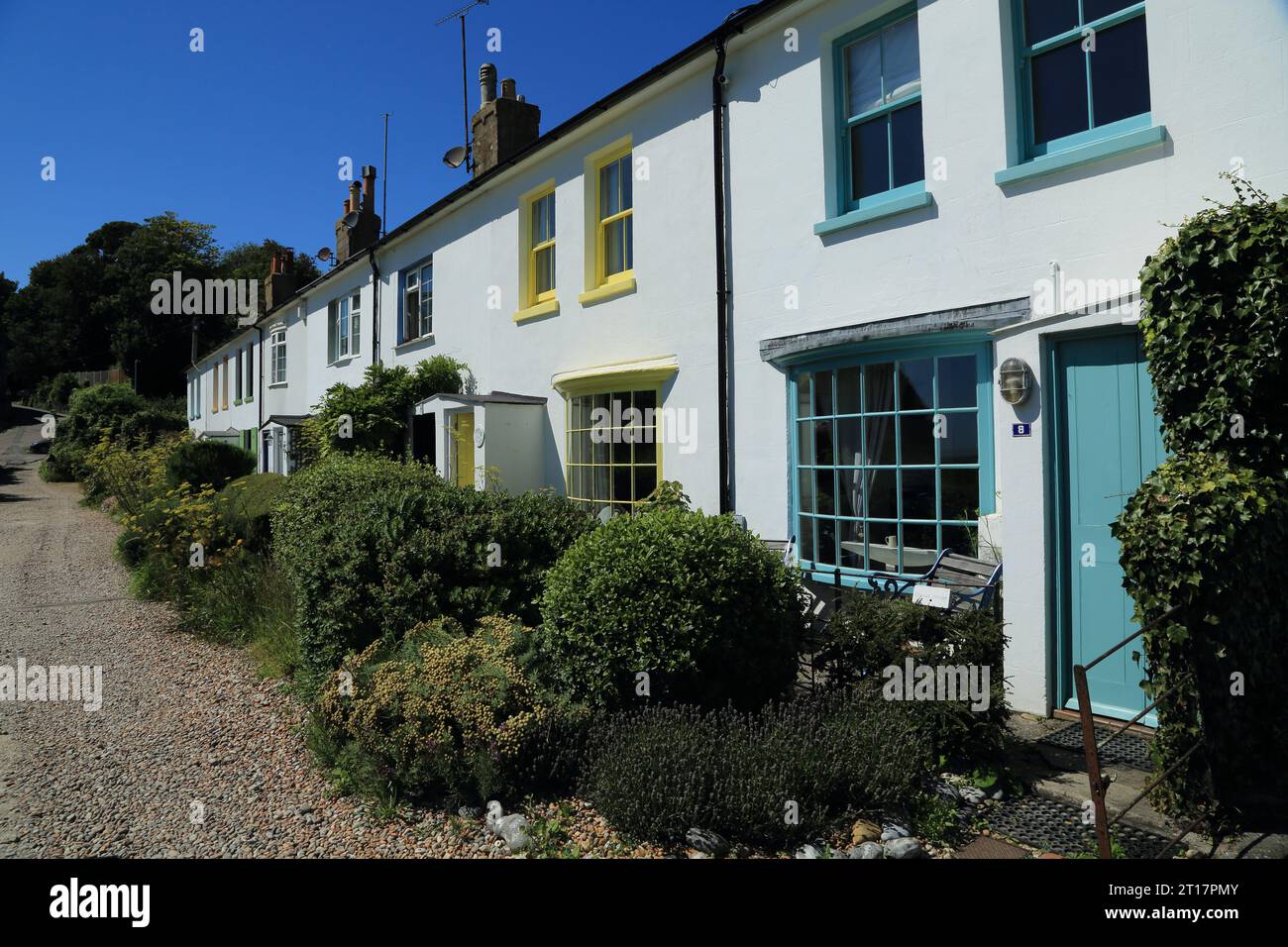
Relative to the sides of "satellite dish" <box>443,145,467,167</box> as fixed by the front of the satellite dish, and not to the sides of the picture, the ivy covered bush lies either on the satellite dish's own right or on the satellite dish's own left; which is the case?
on the satellite dish's own left

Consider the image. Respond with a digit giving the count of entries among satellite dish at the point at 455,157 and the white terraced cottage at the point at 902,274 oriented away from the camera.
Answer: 0

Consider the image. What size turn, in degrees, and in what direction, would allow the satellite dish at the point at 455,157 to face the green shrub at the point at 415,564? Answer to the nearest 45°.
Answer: approximately 45° to its left

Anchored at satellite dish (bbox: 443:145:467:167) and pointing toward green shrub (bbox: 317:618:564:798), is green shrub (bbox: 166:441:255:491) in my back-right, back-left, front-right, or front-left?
back-right

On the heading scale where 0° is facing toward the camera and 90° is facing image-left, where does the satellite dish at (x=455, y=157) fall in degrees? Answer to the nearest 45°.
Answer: approximately 45°

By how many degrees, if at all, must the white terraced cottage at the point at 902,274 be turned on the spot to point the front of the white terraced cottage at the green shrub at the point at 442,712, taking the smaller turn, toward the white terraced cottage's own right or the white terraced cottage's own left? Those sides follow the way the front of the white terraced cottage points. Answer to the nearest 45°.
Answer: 0° — it already faces it

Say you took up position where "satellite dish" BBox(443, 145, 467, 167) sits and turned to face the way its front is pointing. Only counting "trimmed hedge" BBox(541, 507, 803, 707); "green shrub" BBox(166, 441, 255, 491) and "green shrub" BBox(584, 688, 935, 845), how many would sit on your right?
1

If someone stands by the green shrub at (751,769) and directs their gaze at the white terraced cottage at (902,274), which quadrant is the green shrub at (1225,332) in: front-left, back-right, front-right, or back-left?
front-right

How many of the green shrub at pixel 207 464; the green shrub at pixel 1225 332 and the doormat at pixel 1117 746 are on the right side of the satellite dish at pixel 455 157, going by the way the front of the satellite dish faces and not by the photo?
1

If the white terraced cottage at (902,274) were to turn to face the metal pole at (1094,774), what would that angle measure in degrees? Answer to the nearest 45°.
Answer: approximately 45° to its left
